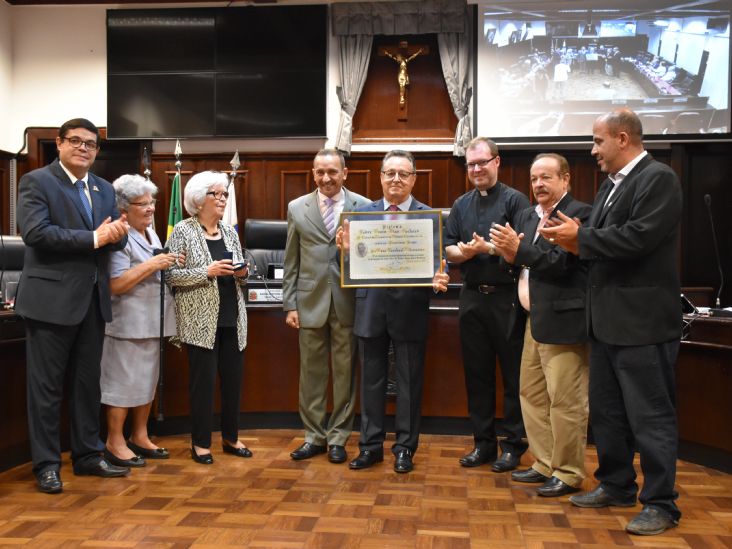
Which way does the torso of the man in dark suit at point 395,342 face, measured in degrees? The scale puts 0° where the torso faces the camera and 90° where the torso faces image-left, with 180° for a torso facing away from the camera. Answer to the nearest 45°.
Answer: approximately 0°

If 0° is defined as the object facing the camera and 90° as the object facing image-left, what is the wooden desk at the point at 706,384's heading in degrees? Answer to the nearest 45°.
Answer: approximately 45°

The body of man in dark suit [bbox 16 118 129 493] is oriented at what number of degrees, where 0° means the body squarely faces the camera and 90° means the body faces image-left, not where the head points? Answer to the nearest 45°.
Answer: approximately 315°

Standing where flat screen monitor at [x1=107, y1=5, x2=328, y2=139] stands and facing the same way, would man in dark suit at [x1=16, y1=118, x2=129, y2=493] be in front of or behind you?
in front

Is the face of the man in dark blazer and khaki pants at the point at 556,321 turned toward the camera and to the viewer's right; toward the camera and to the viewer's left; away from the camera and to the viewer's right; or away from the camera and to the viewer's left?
toward the camera and to the viewer's left

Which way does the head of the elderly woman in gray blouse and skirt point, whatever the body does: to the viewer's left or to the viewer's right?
to the viewer's right

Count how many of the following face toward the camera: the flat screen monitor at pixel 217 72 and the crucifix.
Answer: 2

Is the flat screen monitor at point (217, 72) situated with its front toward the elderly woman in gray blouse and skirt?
yes

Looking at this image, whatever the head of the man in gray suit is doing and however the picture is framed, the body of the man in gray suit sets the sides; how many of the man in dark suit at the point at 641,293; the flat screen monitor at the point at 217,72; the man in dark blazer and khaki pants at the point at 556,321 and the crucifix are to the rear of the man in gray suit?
2
